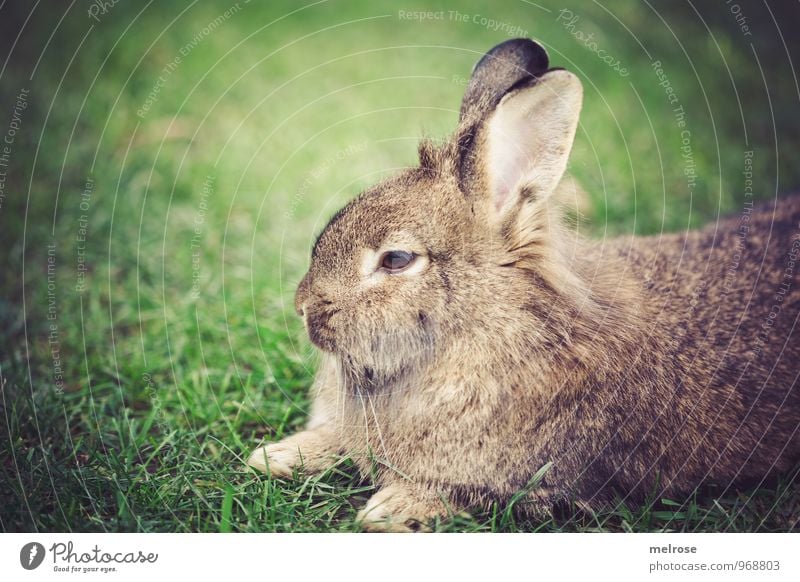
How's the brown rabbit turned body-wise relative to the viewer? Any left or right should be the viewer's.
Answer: facing to the left of the viewer
